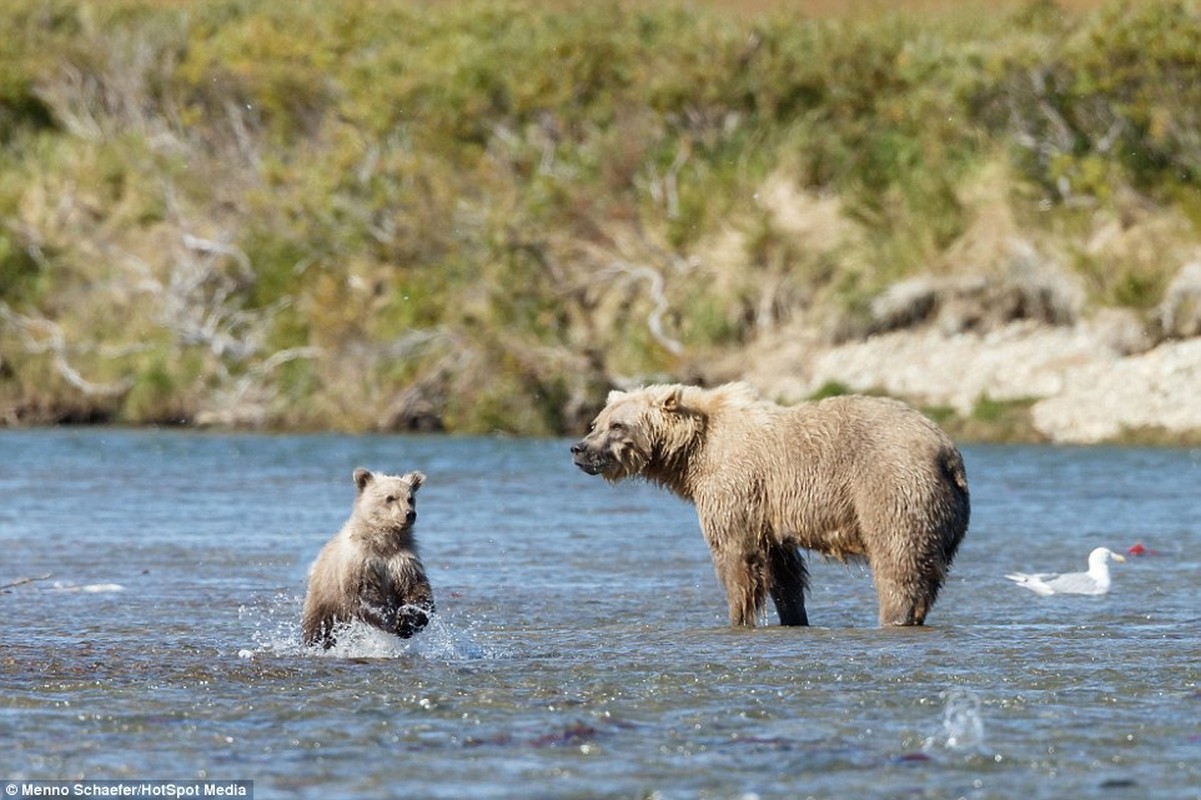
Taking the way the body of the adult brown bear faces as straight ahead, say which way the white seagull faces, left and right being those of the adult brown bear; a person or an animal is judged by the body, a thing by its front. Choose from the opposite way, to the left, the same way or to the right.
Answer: the opposite way

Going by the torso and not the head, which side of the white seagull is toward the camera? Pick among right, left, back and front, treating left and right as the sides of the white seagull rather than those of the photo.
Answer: right

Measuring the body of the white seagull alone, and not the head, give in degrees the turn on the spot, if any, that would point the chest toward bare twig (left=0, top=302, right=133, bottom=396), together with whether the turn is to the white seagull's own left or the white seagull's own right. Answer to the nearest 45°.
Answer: approximately 135° to the white seagull's own left

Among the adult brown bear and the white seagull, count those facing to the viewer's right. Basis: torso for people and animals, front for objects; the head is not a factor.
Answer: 1

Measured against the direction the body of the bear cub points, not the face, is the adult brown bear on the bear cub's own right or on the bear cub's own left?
on the bear cub's own left

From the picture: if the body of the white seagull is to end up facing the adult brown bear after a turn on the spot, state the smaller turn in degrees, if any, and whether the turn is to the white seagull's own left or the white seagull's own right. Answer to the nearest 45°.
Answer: approximately 135° to the white seagull's own right

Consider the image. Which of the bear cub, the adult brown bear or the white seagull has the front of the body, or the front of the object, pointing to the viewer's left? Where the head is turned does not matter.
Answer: the adult brown bear

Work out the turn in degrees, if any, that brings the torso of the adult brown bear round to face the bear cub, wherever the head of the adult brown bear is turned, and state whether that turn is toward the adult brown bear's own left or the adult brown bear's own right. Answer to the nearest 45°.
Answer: approximately 45° to the adult brown bear's own left

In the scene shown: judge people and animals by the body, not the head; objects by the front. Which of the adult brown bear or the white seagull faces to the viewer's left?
the adult brown bear

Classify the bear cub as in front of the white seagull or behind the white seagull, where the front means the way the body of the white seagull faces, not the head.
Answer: behind

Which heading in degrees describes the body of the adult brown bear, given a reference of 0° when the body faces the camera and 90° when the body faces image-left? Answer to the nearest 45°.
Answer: approximately 90°

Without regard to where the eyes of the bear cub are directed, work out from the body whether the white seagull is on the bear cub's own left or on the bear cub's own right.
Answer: on the bear cub's own left
